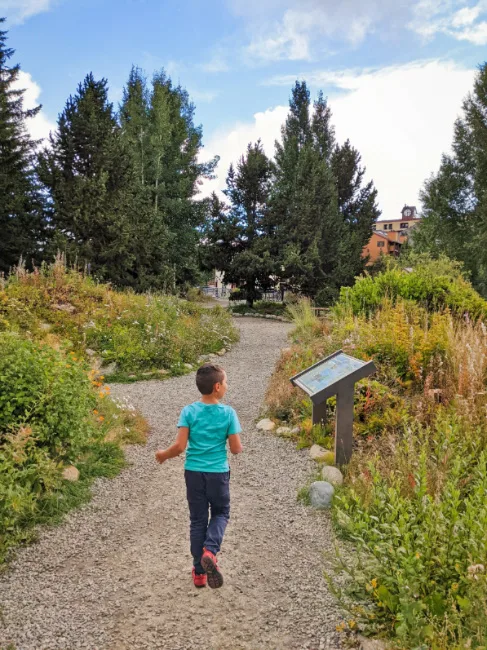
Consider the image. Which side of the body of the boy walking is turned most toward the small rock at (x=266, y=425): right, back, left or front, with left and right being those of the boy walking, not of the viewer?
front

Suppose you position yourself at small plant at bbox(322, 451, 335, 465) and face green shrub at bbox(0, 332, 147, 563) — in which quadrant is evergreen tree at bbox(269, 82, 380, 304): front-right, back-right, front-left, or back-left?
back-right

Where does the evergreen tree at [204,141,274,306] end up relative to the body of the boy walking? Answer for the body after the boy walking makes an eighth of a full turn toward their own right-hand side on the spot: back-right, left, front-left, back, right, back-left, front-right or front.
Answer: front-left

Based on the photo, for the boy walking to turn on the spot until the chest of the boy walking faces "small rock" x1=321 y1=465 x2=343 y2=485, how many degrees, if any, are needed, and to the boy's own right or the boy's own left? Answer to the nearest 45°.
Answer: approximately 45° to the boy's own right

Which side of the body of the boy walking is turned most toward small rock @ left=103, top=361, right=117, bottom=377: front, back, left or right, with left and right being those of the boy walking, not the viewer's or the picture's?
front

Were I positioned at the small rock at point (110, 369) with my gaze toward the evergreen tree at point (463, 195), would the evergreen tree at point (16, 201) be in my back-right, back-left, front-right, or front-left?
front-left

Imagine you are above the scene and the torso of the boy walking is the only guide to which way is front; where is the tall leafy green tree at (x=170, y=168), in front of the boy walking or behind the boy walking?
in front

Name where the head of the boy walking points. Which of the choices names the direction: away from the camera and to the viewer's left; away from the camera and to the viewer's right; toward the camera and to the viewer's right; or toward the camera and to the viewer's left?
away from the camera and to the viewer's right

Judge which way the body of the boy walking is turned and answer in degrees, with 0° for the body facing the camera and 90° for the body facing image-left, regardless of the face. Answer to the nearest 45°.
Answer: approximately 180°

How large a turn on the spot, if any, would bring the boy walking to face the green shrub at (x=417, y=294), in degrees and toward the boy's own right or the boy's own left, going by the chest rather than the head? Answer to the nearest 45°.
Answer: approximately 45° to the boy's own right

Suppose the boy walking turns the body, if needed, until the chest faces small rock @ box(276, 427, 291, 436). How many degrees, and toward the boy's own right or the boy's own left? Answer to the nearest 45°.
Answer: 0° — they already face it
